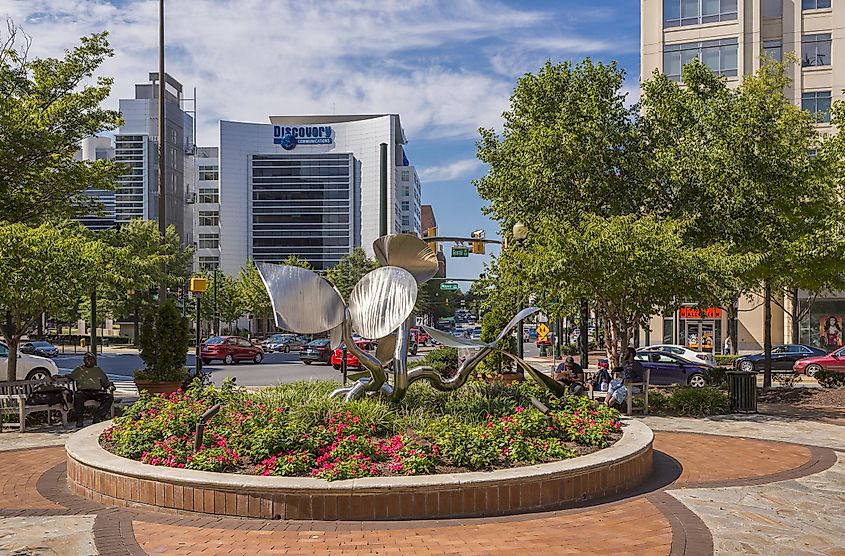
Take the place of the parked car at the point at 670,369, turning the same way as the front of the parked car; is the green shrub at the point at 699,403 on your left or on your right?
on your right

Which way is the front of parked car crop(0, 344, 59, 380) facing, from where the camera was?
facing to the right of the viewer

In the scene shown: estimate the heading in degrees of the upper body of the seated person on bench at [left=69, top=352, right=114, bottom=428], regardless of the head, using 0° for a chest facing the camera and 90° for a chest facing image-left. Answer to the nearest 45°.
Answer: approximately 0°

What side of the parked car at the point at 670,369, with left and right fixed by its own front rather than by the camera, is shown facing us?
right

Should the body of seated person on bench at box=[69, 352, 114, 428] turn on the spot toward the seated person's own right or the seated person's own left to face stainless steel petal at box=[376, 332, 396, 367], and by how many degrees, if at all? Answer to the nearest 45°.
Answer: approximately 45° to the seated person's own left

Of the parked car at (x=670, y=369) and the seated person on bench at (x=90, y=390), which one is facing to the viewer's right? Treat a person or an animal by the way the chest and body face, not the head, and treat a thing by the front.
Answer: the parked car

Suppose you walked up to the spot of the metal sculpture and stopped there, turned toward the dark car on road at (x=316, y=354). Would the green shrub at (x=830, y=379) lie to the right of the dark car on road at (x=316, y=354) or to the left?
right

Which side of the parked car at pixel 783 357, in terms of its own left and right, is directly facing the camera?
left

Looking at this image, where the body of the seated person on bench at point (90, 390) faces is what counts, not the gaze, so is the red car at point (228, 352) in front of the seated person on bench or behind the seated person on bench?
behind

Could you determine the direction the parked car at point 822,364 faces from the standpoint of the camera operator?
facing to the left of the viewer

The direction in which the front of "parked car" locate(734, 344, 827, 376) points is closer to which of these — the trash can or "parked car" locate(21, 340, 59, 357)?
the parked car
